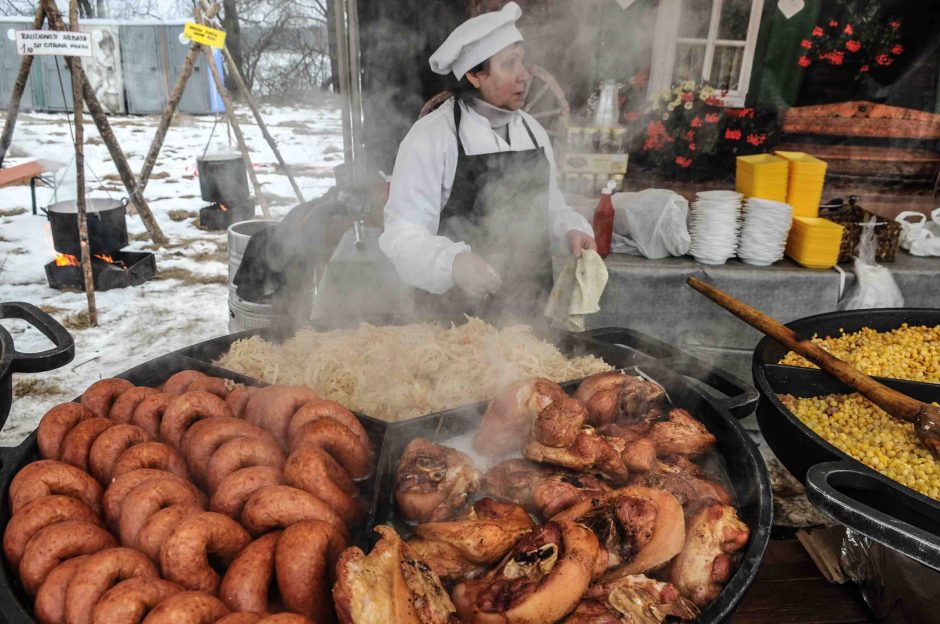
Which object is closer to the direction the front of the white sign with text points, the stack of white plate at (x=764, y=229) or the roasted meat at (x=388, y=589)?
the roasted meat

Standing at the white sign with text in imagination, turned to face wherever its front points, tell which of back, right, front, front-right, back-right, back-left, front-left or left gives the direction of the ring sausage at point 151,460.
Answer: front

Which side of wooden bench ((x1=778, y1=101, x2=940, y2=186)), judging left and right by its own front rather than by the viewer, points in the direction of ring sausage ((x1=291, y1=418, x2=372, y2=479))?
front

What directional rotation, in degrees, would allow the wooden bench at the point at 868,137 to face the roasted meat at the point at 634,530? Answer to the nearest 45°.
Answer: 0° — it already faces it

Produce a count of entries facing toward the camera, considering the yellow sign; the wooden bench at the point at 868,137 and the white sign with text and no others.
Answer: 3

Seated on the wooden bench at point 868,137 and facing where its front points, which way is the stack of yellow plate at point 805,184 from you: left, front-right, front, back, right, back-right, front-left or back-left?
front

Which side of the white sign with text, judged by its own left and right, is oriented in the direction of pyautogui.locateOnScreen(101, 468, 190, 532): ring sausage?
front

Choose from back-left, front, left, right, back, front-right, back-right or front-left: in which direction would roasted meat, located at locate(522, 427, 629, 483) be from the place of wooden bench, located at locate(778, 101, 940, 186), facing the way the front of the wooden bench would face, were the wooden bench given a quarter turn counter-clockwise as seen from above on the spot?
right

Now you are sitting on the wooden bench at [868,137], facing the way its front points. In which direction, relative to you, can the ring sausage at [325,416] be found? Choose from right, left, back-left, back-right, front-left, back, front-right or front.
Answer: front

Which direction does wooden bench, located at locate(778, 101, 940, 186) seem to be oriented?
toward the camera

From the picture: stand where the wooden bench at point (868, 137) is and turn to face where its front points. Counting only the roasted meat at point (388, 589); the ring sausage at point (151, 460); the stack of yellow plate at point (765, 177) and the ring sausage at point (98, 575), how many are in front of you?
4

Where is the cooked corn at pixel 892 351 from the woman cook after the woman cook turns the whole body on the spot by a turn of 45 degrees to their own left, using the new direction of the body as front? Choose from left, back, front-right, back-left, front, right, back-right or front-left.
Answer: front

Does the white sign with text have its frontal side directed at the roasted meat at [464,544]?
yes

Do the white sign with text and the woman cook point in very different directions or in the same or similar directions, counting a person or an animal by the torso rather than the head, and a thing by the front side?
same or similar directions

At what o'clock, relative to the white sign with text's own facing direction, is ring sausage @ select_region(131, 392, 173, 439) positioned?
The ring sausage is roughly at 12 o'clock from the white sign with text.

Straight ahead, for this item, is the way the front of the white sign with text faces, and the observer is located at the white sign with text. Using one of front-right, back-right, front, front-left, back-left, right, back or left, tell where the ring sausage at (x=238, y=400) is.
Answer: front

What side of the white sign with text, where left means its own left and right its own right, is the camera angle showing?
front

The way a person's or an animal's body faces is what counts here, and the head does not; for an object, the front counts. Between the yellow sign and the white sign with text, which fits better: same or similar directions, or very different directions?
same or similar directions

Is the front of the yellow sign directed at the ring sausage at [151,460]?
yes

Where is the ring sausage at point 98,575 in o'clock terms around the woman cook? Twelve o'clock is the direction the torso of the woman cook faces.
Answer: The ring sausage is roughly at 2 o'clock from the woman cook.
